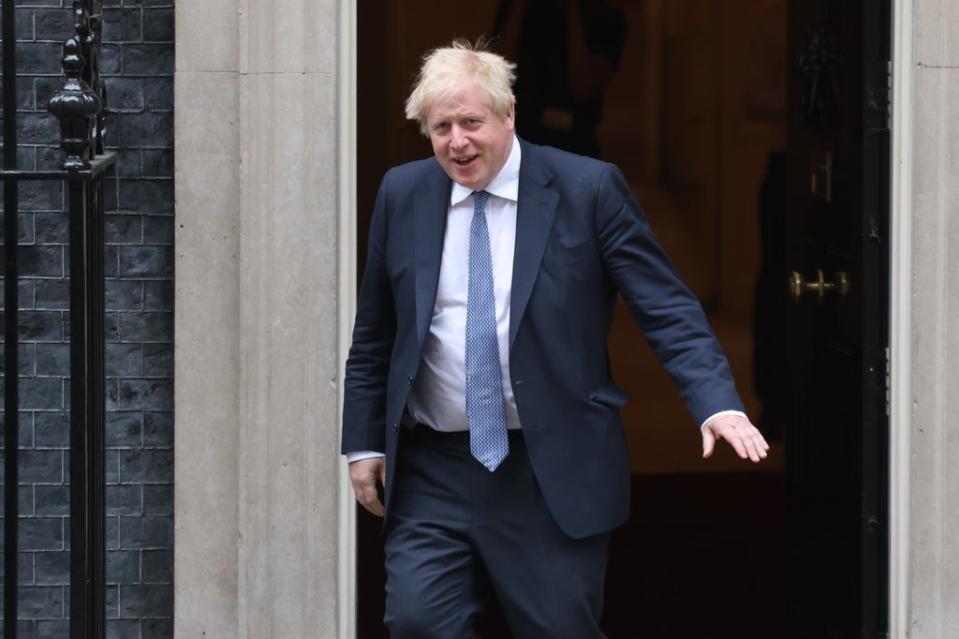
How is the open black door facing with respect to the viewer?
to the viewer's left

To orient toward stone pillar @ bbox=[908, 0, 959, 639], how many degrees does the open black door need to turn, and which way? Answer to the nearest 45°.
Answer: approximately 135° to its left

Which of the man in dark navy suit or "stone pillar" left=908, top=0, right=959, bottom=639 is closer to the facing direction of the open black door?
the man in dark navy suit

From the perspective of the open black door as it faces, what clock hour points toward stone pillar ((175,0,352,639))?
The stone pillar is roughly at 11 o'clock from the open black door.
